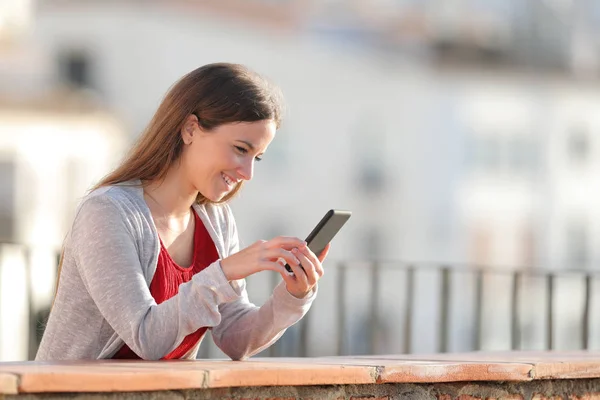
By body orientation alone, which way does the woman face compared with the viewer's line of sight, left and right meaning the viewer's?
facing the viewer and to the right of the viewer

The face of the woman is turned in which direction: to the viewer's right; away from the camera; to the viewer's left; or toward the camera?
to the viewer's right
